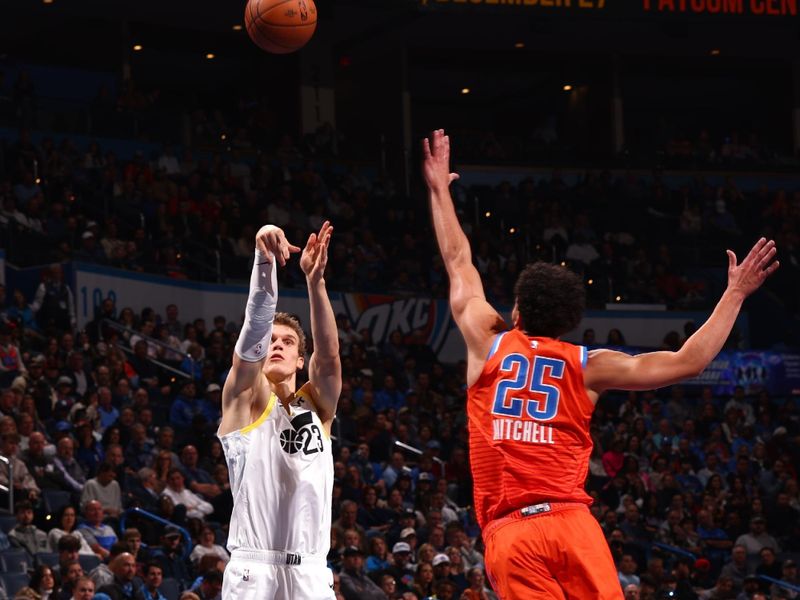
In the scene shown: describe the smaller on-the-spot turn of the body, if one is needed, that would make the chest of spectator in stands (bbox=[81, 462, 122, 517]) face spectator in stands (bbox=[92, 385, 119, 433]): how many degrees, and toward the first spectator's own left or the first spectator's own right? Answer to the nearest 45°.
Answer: approximately 135° to the first spectator's own left

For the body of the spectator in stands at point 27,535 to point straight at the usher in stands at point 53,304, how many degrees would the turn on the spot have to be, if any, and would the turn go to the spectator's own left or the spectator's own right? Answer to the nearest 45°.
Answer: approximately 135° to the spectator's own left

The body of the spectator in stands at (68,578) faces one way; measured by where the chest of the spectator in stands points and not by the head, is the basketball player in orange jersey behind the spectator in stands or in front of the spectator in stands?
in front

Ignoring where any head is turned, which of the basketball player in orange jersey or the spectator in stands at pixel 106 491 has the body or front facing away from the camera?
the basketball player in orange jersey

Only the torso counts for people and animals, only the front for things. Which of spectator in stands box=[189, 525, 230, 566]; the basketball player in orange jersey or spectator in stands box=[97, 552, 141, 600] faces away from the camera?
the basketball player in orange jersey

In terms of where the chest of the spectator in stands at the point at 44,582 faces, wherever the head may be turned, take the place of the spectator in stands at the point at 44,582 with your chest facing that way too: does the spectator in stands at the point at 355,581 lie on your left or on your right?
on your left

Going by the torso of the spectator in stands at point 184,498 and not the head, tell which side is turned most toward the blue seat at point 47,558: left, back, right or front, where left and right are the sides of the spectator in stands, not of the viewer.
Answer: right

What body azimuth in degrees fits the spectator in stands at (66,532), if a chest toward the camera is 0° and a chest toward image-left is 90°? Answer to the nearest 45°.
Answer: approximately 315°
